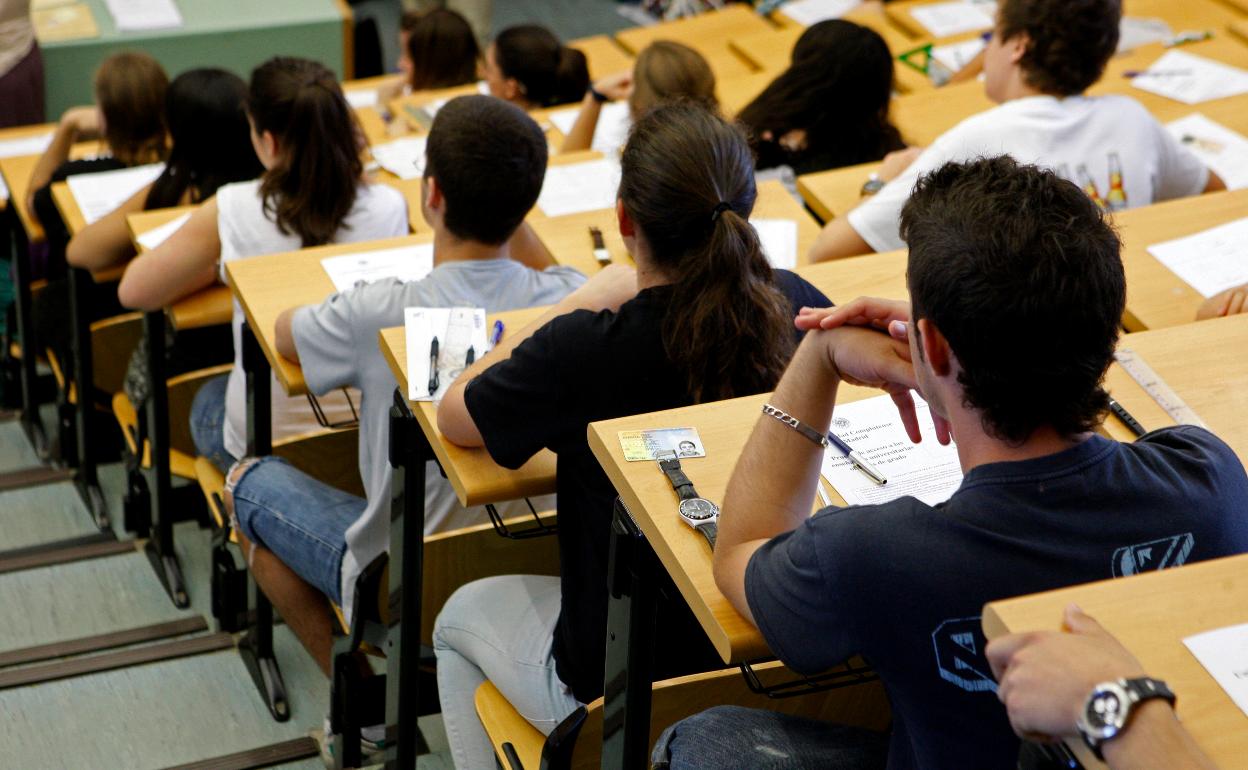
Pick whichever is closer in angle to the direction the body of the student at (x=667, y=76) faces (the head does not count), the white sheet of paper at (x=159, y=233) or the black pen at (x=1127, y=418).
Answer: the white sheet of paper

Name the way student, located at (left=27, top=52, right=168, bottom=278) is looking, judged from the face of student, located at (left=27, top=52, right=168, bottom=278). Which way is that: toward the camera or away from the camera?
away from the camera

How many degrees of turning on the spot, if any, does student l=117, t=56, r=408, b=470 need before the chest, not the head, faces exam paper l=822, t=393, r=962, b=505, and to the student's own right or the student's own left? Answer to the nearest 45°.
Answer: approximately 180°

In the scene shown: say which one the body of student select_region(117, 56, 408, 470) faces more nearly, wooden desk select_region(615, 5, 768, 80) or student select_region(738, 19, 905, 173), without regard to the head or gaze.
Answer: the wooden desk

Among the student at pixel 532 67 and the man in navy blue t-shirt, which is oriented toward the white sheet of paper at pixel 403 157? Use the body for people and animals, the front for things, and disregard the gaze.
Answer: the man in navy blue t-shirt

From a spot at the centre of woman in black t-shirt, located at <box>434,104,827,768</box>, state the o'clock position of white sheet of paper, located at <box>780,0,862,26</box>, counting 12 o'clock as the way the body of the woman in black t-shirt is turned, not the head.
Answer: The white sheet of paper is roughly at 2 o'clock from the woman in black t-shirt.

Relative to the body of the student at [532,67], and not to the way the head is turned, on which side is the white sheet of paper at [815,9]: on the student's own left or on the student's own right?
on the student's own right

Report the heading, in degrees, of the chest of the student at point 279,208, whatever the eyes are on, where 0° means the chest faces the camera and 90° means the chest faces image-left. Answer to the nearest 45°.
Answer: approximately 135°

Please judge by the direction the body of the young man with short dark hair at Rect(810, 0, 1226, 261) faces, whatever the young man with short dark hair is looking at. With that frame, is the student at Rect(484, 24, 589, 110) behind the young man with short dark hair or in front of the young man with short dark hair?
in front

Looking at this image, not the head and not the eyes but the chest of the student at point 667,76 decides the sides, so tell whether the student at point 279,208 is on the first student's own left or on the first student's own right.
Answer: on the first student's own left

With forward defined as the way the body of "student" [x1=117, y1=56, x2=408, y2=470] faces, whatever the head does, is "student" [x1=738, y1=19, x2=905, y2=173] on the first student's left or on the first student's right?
on the first student's right
